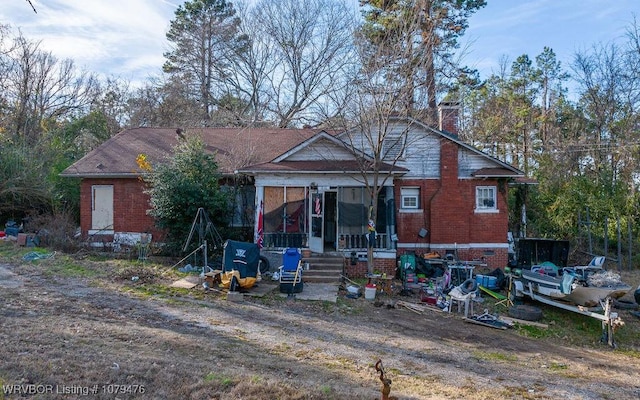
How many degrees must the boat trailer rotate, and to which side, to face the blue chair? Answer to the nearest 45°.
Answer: approximately 135° to its right

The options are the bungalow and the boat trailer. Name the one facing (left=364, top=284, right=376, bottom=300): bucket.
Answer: the bungalow

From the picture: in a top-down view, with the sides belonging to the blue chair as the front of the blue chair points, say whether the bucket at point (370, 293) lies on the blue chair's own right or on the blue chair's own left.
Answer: on the blue chair's own left

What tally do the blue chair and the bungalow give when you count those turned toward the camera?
2

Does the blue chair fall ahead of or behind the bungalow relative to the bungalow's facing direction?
ahead

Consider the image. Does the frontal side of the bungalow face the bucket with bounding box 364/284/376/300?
yes
